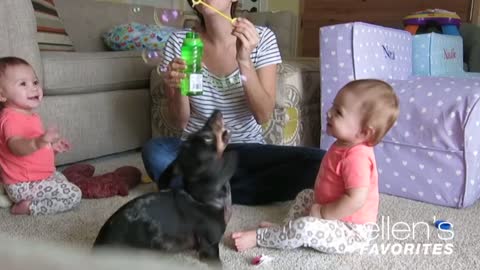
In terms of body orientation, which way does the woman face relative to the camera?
toward the camera

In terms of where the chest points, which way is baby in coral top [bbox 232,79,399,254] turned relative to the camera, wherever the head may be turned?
to the viewer's left

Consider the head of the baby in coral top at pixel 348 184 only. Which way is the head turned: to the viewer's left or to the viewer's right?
to the viewer's left

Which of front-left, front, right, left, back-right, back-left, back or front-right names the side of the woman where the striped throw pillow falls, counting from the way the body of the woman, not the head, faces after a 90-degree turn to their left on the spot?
back-left

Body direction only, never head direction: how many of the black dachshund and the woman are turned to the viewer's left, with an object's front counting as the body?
0

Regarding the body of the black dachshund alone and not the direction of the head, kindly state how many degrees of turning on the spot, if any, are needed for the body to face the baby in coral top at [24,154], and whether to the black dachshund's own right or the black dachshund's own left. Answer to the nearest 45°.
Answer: approximately 135° to the black dachshund's own left

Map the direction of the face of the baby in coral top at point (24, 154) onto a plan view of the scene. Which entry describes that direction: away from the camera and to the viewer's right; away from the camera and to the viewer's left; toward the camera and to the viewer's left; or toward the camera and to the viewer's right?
toward the camera and to the viewer's right

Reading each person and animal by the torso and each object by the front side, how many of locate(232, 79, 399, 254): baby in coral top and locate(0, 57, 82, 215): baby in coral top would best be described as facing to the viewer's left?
1

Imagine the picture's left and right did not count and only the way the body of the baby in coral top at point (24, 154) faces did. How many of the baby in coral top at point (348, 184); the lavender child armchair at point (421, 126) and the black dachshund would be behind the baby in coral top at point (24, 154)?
0

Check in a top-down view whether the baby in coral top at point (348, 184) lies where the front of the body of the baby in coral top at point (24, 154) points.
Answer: yes

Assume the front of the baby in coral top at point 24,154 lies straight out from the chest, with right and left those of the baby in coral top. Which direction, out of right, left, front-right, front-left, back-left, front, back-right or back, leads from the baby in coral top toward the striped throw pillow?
back-left
